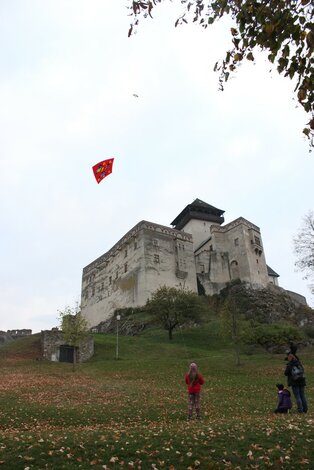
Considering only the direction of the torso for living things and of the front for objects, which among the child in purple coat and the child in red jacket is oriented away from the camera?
the child in red jacket

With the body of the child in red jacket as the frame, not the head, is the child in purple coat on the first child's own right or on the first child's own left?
on the first child's own right

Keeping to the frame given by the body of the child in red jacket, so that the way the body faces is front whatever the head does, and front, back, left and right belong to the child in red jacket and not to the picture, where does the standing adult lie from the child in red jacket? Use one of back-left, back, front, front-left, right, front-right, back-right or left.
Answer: right

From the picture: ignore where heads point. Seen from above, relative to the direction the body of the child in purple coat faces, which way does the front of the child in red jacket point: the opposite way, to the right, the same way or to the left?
to the right

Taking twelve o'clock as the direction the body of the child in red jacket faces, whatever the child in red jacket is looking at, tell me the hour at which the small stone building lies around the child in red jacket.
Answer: The small stone building is roughly at 11 o'clock from the child in red jacket.

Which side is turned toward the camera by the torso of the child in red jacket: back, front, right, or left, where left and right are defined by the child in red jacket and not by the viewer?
back

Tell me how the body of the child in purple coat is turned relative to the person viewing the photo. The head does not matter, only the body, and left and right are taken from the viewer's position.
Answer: facing to the left of the viewer
